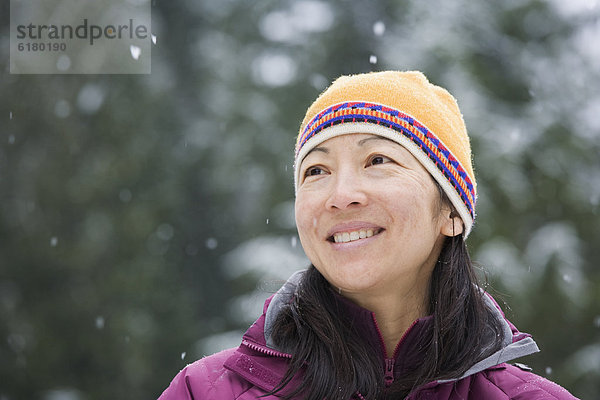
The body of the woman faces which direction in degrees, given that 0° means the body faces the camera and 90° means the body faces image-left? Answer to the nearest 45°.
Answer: approximately 0°
